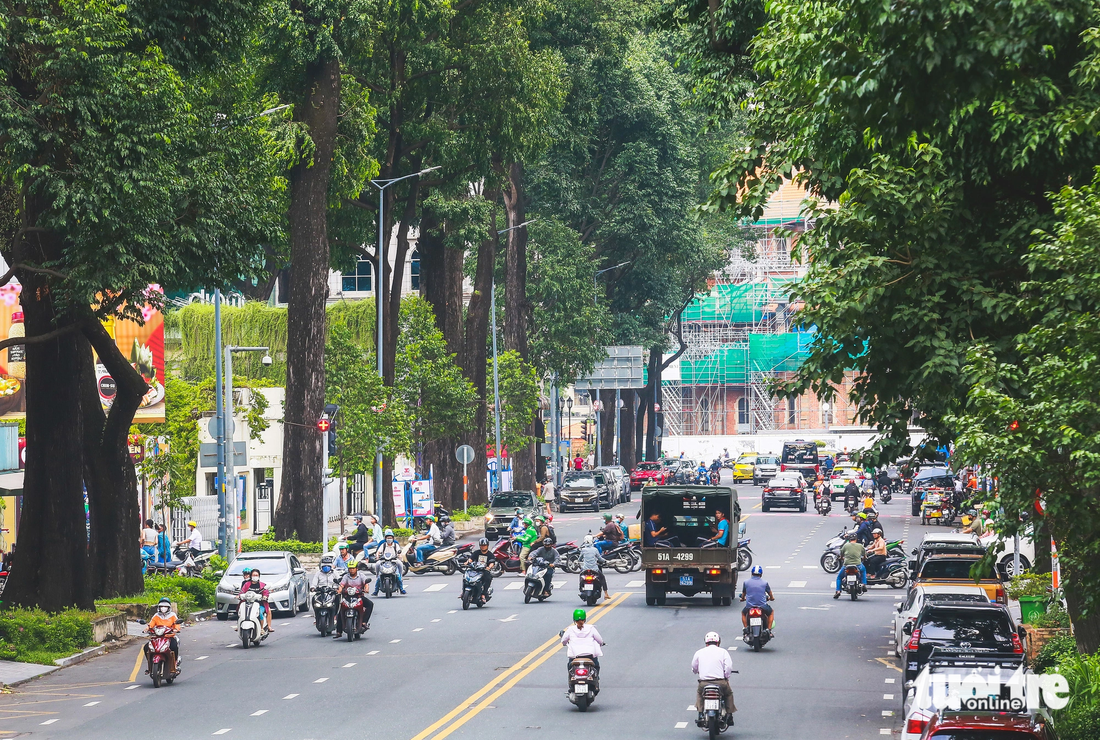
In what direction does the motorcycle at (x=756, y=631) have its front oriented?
away from the camera

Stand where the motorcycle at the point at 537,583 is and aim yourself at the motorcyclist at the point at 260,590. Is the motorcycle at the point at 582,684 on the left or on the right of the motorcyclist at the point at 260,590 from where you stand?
left

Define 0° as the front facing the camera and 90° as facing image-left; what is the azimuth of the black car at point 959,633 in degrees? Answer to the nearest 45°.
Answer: approximately 180°

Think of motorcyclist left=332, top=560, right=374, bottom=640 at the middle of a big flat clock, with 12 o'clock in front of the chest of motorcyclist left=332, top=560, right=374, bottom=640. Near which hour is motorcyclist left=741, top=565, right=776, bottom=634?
motorcyclist left=741, top=565, right=776, bottom=634 is roughly at 10 o'clock from motorcyclist left=332, top=560, right=374, bottom=640.

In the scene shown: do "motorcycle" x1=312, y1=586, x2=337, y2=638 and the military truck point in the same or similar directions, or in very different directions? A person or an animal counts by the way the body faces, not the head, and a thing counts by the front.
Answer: very different directions

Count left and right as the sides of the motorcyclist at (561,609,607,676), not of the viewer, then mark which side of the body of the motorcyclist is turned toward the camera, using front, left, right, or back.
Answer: back

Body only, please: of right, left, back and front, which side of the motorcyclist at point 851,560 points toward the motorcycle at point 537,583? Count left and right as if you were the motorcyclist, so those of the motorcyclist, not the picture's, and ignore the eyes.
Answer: left

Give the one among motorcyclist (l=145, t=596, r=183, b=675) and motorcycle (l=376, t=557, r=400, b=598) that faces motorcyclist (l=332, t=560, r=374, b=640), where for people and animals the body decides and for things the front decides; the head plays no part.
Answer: the motorcycle

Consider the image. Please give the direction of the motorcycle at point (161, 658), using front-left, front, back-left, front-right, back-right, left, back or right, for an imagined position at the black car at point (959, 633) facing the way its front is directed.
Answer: left

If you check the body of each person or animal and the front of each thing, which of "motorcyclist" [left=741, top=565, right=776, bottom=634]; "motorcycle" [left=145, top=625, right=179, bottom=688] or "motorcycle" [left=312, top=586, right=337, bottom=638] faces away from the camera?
the motorcyclist

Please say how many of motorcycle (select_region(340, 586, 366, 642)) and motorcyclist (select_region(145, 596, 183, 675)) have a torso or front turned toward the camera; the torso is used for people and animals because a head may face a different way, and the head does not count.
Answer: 2

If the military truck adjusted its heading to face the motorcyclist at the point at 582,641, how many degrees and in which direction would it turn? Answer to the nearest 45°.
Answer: approximately 180°

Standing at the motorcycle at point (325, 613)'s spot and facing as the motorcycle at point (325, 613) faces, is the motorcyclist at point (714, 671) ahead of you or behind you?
ahead

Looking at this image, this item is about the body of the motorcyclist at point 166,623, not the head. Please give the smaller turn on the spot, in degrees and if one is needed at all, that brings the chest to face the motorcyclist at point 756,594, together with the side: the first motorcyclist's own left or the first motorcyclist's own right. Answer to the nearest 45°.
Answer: approximately 90° to the first motorcyclist's own left

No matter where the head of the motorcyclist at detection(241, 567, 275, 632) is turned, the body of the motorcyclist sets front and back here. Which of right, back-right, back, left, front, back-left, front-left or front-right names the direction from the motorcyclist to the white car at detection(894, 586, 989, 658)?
front-left

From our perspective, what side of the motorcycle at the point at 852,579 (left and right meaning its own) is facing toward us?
back
